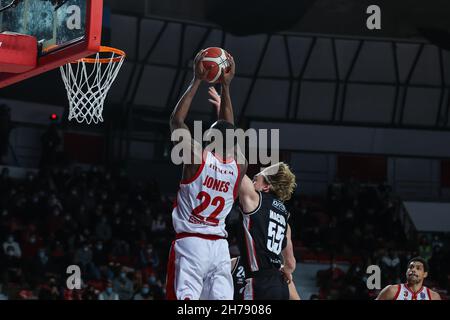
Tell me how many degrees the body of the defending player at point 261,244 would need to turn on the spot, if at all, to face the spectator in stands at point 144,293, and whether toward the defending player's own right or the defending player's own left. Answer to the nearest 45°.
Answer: approximately 45° to the defending player's own right

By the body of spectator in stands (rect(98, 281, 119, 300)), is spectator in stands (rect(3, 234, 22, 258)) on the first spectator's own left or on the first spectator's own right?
on the first spectator's own right

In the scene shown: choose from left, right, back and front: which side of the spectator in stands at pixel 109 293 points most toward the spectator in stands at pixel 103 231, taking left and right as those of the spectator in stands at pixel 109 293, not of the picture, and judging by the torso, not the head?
back

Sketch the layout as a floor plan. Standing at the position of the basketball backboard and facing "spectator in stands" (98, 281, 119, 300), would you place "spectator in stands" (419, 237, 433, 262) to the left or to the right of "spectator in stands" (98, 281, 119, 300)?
right

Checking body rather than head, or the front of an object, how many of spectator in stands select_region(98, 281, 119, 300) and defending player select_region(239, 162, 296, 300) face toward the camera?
1

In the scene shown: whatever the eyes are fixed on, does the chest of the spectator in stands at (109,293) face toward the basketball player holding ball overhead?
yes
